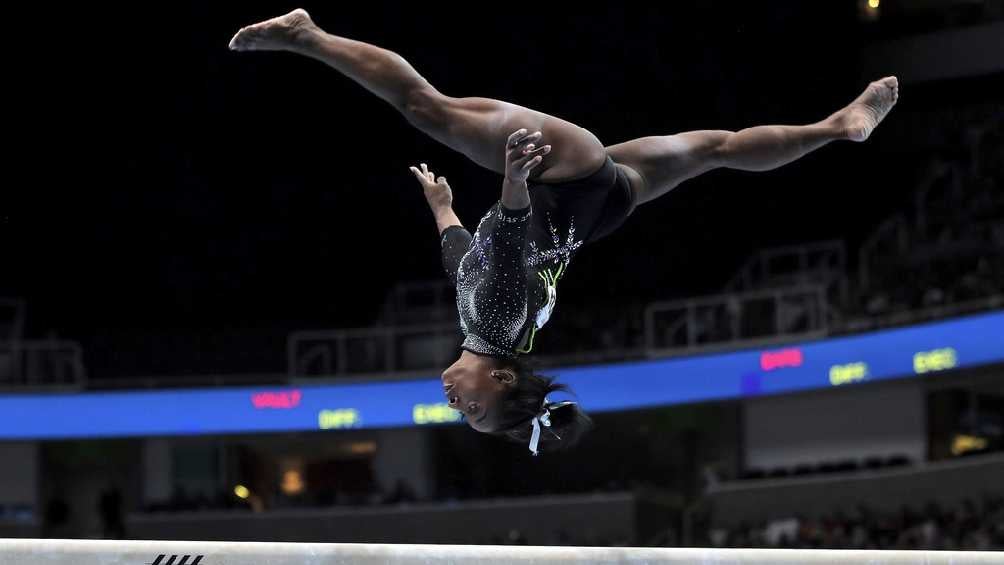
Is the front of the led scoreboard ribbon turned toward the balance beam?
yes

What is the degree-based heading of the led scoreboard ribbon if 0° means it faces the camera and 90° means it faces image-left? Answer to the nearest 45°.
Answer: approximately 0°

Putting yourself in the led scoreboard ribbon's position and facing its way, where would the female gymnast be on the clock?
The female gymnast is roughly at 12 o'clock from the led scoreboard ribbon.
